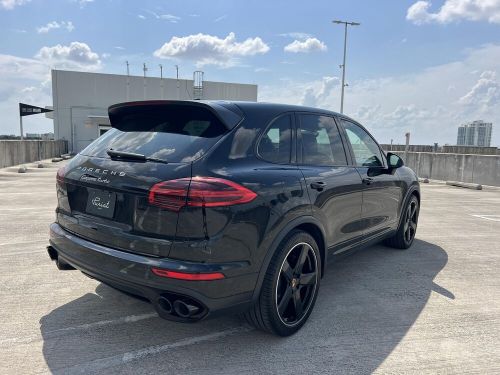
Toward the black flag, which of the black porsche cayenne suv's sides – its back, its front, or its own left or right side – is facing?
left

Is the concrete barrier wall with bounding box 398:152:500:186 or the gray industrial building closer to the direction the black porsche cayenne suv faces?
the concrete barrier wall

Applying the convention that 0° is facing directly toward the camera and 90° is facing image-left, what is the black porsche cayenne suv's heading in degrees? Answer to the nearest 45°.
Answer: approximately 225°

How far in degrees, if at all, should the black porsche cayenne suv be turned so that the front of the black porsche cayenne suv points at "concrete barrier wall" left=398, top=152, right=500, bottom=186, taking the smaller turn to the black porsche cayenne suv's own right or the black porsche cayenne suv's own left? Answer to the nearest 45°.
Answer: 0° — it already faces it

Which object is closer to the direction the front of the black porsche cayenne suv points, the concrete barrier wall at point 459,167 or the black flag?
the concrete barrier wall

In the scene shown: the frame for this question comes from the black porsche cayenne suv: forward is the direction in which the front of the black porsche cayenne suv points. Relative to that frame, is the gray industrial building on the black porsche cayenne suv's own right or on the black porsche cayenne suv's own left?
on the black porsche cayenne suv's own left

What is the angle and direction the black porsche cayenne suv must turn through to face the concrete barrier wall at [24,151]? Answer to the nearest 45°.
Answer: approximately 90° to its left
